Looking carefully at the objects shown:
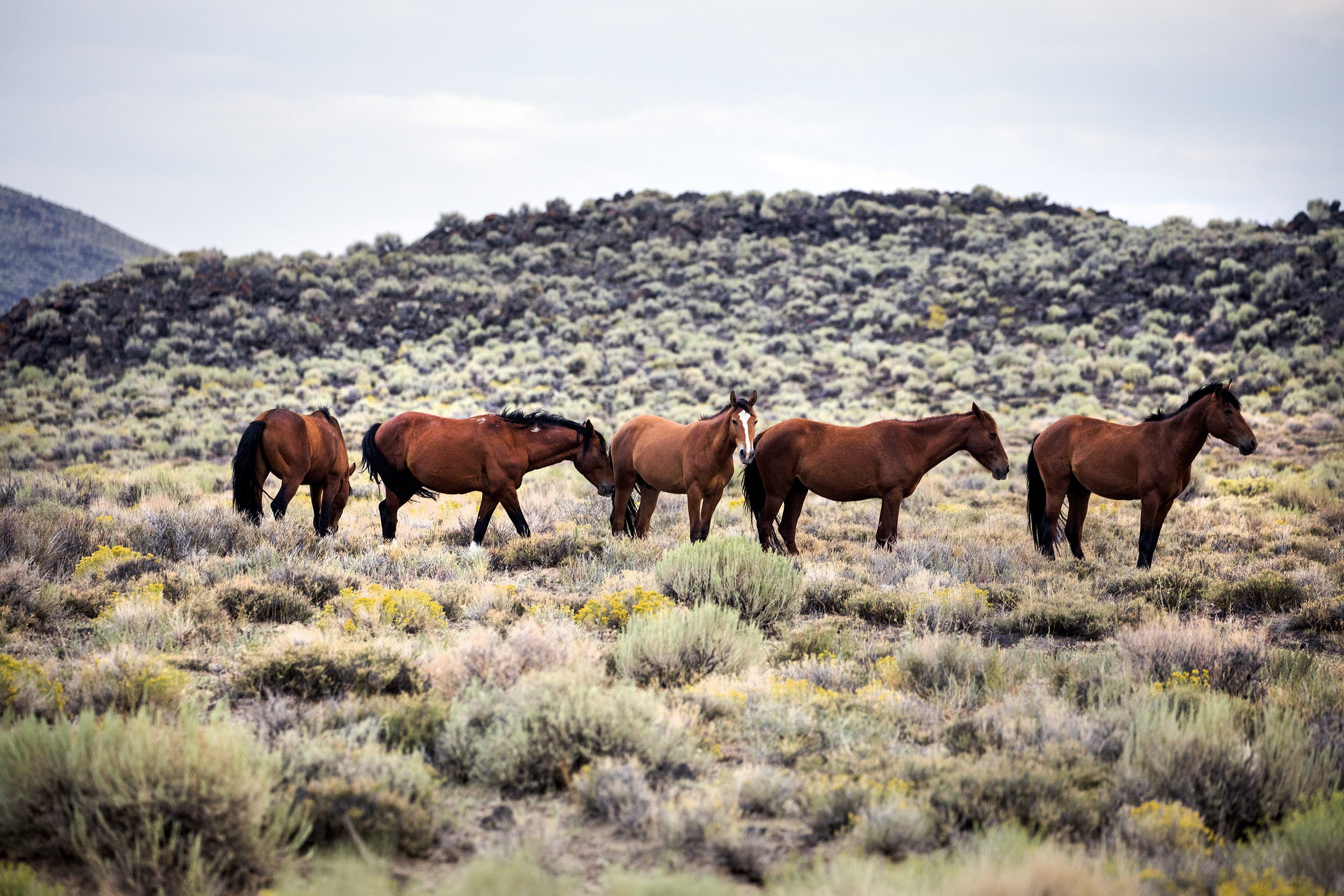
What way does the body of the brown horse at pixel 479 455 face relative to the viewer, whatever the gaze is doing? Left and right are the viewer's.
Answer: facing to the right of the viewer

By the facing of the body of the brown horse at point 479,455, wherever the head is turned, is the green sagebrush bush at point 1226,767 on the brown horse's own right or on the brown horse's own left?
on the brown horse's own right

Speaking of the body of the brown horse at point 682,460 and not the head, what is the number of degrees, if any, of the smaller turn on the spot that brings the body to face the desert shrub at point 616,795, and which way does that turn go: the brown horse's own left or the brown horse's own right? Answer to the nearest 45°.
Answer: approximately 45° to the brown horse's own right

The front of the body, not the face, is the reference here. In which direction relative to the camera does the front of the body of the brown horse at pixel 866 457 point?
to the viewer's right

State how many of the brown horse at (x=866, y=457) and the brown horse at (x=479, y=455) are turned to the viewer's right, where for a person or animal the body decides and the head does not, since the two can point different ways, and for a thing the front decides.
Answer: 2

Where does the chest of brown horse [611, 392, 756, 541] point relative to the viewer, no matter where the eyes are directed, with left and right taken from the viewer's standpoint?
facing the viewer and to the right of the viewer

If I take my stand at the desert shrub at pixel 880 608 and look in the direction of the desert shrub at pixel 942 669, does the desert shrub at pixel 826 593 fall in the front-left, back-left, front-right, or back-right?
back-right

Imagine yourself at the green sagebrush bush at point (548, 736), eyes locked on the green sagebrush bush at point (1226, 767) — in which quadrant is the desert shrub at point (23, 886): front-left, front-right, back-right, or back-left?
back-right

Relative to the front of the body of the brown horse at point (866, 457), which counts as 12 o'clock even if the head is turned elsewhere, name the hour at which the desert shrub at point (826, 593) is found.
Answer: The desert shrub is roughly at 3 o'clock from the brown horse.

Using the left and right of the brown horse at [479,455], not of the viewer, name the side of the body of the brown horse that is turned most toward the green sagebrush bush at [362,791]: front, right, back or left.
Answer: right

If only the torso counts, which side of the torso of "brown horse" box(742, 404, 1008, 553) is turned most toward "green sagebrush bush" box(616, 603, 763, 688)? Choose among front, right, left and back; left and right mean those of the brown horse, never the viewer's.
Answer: right
